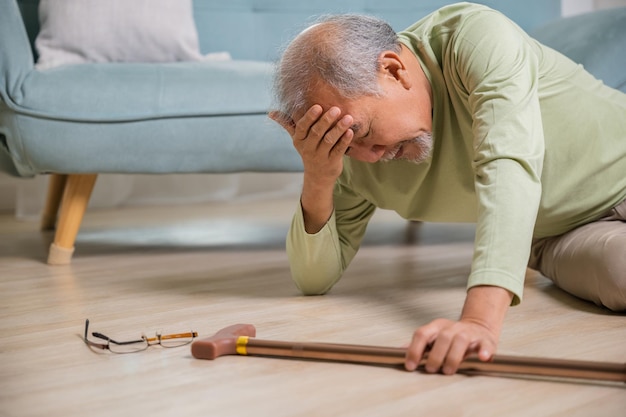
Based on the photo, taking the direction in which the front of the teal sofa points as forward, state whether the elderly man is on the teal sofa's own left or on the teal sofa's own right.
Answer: on the teal sofa's own left

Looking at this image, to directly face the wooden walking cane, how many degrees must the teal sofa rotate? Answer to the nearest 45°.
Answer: approximately 45° to its left

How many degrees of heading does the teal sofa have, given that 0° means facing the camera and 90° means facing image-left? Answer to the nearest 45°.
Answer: approximately 0°

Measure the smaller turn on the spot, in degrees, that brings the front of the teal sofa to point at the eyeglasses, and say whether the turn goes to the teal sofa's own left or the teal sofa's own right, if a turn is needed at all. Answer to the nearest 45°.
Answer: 0° — it already faces it
